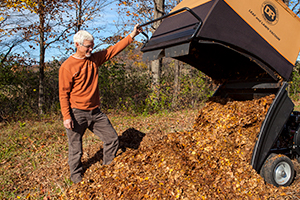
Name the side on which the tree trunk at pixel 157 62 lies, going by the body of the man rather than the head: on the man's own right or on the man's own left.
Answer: on the man's own left

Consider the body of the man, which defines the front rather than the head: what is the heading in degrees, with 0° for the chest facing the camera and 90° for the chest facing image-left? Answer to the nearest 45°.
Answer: approximately 315°

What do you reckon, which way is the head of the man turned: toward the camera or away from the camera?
toward the camera

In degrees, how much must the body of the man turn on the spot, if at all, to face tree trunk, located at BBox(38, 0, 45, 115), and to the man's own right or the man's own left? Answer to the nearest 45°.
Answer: approximately 135° to the man's own left
